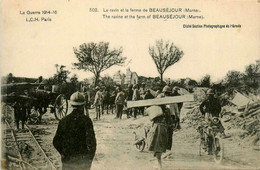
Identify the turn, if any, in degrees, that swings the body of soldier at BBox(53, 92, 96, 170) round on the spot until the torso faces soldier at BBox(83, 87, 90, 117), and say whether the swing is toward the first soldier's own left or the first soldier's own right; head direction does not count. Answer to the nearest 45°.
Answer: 0° — they already face them

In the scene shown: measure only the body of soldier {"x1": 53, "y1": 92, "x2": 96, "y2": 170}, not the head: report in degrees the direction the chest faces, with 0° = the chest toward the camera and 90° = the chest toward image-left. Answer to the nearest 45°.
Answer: approximately 180°

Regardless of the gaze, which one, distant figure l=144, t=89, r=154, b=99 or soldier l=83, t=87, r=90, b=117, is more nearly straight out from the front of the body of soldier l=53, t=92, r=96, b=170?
the soldier

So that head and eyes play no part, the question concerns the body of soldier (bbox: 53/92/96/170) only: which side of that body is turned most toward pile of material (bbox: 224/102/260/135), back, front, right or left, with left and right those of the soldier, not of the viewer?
right

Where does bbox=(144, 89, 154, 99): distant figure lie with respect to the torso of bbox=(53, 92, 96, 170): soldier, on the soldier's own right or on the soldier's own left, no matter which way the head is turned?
on the soldier's own right

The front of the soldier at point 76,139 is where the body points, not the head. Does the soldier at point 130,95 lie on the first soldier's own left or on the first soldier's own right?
on the first soldier's own right
